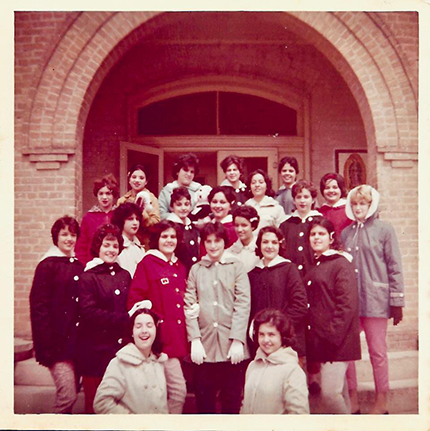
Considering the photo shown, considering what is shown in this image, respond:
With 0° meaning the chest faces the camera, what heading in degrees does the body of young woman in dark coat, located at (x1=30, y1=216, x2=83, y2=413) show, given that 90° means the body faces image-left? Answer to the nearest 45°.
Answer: approximately 315°

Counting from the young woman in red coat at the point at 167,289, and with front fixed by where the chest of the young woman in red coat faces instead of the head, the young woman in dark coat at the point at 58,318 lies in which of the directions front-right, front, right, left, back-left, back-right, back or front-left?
back-right

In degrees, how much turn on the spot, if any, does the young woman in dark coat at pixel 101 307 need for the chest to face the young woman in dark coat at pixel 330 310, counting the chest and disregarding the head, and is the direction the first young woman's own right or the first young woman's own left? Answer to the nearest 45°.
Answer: approximately 45° to the first young woman's own left

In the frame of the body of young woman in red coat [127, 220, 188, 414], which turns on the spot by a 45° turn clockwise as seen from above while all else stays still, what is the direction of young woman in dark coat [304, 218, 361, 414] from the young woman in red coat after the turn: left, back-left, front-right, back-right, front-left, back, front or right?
left

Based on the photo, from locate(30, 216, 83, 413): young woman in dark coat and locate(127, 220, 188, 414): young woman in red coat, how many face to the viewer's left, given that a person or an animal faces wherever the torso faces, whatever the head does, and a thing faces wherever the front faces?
0

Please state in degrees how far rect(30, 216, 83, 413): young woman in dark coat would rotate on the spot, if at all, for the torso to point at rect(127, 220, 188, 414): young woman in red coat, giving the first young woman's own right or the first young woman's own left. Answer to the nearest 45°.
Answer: approximately 45° to the first young woman's own left

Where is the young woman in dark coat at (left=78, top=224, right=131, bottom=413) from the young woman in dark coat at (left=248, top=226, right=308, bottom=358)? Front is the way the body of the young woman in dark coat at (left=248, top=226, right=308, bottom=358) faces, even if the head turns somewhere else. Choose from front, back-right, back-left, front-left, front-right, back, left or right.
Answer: front-right

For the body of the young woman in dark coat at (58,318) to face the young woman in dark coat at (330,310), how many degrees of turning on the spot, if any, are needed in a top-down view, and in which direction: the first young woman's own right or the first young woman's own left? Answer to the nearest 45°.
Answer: approximately 45° to the first young woman's own left

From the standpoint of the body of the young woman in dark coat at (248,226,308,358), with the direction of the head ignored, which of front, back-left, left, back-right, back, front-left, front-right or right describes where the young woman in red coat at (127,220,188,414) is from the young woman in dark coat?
front-right

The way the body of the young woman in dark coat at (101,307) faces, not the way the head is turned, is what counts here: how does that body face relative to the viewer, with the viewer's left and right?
facing the viewer and to the right of the viewer
